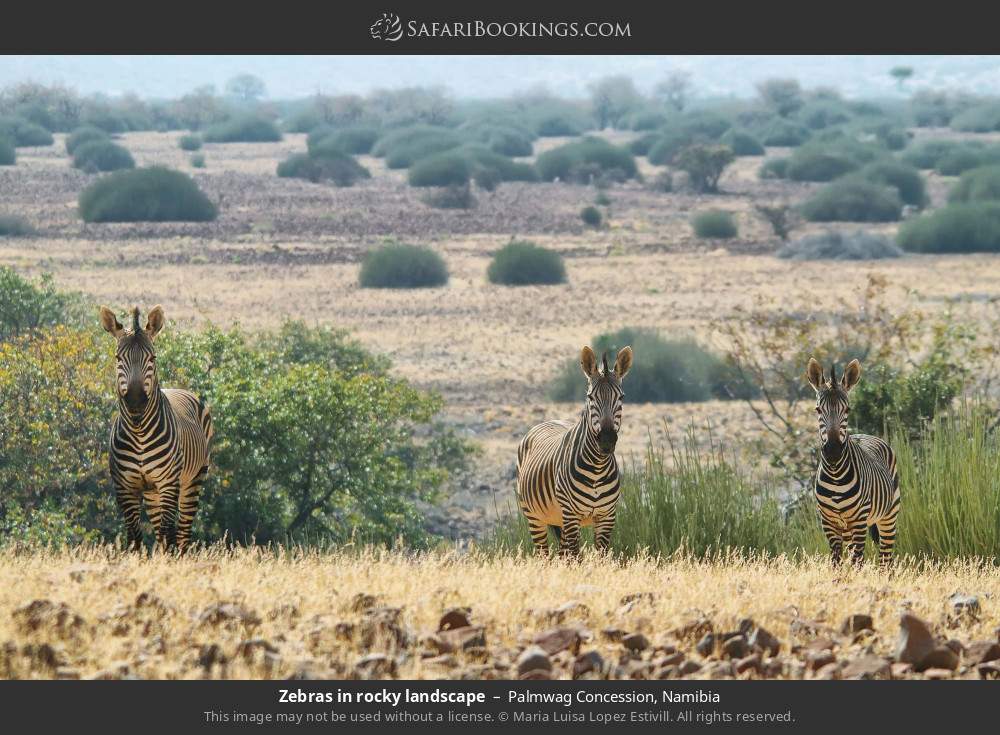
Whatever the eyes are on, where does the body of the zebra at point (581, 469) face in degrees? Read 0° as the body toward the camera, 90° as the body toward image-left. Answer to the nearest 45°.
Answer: approximately 315°

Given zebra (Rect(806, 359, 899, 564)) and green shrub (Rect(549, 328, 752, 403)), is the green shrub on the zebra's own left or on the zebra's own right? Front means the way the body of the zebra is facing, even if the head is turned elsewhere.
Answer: on the zebra's own right

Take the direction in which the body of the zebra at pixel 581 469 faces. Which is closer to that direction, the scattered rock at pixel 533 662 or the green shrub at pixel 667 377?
the scattered rock

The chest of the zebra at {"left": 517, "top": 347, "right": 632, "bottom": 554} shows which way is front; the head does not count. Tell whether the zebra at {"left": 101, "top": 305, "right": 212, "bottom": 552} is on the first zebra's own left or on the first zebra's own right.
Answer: on the first zebra's own right

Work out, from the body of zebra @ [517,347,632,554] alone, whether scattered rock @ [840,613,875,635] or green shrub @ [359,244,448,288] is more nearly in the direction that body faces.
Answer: the scattered rock

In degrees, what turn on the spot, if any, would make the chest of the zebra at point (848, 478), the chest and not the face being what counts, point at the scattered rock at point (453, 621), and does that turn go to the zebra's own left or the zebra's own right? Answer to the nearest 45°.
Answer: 0° — it already faces it

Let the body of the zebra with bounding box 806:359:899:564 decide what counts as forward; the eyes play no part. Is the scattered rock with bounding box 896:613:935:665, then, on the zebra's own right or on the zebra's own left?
on the zebra's own left

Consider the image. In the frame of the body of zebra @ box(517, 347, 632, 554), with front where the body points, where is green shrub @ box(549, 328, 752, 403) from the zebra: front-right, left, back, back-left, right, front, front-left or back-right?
back-left
